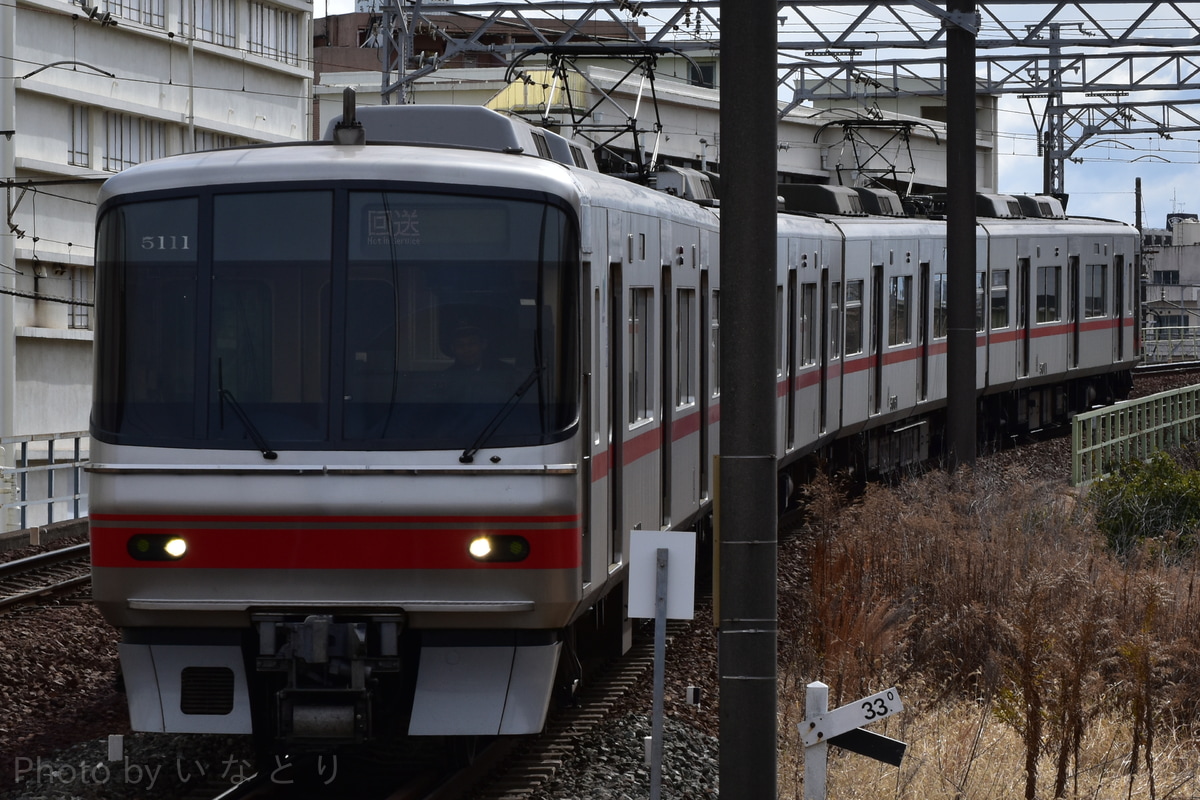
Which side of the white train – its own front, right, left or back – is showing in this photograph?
front

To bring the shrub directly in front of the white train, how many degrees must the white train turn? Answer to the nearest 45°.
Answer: approximately 135° to its left

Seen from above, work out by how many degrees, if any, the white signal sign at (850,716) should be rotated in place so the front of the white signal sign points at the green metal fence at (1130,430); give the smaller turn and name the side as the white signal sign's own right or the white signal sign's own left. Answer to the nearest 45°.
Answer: approximately 180°

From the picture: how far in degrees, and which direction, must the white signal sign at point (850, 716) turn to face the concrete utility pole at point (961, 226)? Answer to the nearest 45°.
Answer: approximately 180°

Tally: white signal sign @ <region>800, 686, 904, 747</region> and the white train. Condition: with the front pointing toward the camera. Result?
2
